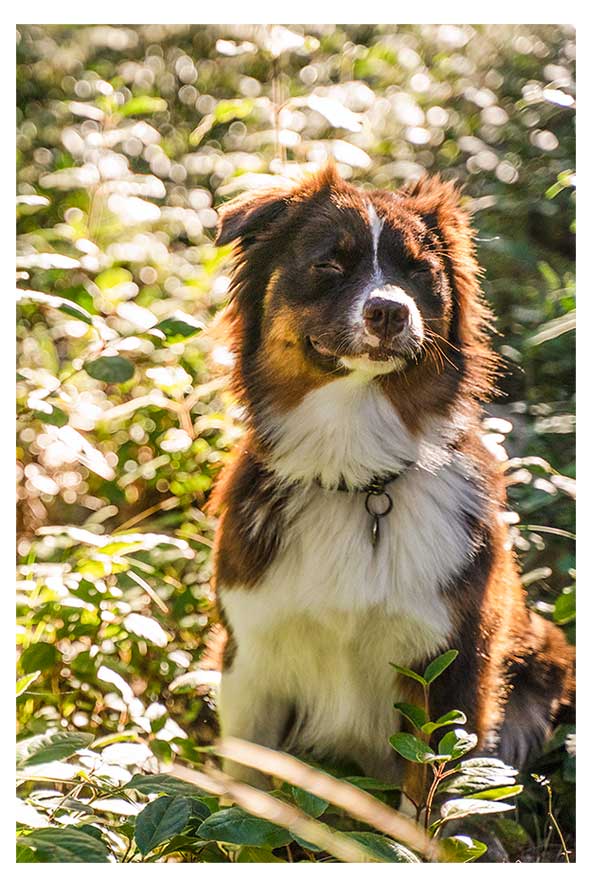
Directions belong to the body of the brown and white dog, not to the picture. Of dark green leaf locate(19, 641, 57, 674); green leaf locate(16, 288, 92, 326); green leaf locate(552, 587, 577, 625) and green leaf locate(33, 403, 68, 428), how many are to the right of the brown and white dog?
3

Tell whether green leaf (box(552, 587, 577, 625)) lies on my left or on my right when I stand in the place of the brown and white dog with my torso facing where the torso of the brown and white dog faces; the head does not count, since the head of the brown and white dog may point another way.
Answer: on my left

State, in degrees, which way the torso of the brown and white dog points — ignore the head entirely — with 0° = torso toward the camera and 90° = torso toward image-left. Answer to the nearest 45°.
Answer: approximately 0°

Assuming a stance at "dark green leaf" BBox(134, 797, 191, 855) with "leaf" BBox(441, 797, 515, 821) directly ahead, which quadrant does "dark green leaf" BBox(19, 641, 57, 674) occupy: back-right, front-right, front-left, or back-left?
back-left

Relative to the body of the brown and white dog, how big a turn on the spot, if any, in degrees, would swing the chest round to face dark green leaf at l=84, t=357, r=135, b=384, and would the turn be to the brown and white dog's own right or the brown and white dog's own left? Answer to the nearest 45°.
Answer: approximately 90° to the brown and white dog's own right
